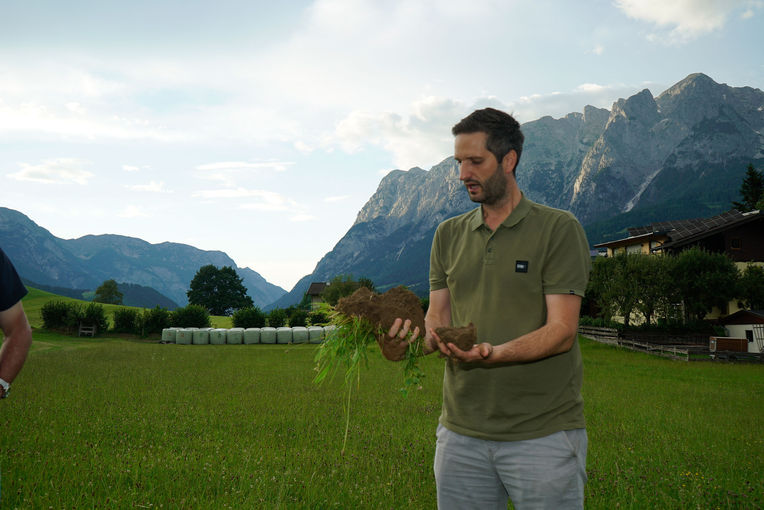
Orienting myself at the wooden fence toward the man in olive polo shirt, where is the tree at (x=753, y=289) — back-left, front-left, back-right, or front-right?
back-left

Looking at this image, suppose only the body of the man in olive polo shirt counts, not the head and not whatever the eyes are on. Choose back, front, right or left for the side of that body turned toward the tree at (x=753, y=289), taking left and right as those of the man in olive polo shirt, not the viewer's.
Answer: back

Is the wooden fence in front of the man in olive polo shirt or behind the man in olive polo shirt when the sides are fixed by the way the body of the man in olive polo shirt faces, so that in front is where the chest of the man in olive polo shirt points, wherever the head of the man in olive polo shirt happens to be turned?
behind

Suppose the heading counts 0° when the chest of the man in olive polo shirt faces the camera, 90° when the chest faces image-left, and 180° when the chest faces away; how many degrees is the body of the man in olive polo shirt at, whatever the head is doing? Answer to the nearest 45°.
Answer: approximately 45°

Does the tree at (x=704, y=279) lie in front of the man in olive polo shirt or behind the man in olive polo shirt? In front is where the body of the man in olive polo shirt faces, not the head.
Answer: behind

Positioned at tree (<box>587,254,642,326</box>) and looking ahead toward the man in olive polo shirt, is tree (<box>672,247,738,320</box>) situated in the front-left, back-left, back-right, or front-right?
back-left

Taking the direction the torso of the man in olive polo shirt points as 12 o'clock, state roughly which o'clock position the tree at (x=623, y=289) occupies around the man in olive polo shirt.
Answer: The tree is roughly at 5 o'clock from the man in olive polo shirt.

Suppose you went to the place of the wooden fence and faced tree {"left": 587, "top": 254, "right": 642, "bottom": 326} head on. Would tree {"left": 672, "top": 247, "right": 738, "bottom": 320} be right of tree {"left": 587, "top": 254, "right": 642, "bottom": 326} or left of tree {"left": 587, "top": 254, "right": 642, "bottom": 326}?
right
